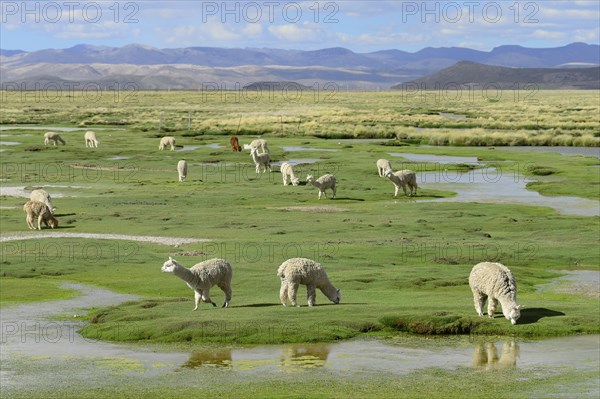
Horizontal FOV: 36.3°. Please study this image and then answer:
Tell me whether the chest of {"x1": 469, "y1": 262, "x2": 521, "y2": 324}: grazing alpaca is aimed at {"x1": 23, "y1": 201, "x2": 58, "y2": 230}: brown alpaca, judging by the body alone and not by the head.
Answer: no

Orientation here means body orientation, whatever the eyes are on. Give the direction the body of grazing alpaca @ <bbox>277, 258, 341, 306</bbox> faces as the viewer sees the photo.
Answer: to the viewer's right

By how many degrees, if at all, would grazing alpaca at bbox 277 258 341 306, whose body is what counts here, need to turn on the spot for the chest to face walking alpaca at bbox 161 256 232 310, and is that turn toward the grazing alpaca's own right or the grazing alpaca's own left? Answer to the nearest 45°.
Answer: approximately 180°

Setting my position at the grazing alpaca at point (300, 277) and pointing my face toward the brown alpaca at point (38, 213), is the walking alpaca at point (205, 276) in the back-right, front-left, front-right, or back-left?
front-left

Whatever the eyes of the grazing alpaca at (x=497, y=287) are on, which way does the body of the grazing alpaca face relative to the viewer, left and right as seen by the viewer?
facing the viewer and to the right of the viewer

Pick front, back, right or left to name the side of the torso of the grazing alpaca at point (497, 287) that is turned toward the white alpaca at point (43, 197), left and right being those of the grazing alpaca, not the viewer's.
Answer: back

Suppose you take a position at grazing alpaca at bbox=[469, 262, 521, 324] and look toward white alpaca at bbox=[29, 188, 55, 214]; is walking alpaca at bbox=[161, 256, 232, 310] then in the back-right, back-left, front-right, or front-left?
front-left

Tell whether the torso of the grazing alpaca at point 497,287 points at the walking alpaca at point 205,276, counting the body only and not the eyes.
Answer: no

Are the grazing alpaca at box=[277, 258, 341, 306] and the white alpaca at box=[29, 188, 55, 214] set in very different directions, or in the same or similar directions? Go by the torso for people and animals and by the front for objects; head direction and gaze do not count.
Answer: same or similar directions

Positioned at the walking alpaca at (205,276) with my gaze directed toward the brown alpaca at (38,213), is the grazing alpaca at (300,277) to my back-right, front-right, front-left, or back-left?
back-right

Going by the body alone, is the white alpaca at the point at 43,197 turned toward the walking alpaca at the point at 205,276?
no

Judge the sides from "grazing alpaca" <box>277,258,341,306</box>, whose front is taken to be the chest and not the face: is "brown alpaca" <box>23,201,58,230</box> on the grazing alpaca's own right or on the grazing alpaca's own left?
on the grazing alpaca's own left

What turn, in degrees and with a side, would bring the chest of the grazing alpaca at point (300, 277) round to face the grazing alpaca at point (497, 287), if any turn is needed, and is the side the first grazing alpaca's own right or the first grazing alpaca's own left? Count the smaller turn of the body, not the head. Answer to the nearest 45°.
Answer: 0° — it already faces it

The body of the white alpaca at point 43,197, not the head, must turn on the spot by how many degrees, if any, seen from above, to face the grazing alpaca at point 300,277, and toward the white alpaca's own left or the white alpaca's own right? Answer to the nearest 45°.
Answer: approximately 90° to the white alpaca's own right
